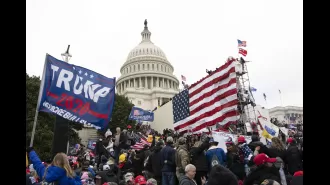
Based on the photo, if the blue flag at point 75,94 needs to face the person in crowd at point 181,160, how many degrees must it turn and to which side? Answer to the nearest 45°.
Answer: approximately 90° to its left

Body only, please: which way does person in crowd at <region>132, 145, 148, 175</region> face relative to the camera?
away from the camera

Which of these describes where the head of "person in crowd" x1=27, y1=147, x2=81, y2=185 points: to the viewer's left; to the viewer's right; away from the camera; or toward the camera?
away from the camera

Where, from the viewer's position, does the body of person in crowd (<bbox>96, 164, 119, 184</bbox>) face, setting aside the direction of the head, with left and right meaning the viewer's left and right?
facing away from the viewer

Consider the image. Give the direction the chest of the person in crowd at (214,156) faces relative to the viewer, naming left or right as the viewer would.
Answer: facing away from the viewer

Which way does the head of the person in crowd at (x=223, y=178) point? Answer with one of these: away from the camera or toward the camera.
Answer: away from the camera

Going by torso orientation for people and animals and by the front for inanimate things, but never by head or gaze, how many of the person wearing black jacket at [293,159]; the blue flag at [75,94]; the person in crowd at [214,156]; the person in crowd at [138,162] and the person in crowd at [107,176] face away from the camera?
4

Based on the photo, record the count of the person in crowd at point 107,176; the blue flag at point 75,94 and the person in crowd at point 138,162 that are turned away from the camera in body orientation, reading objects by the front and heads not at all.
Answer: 2
